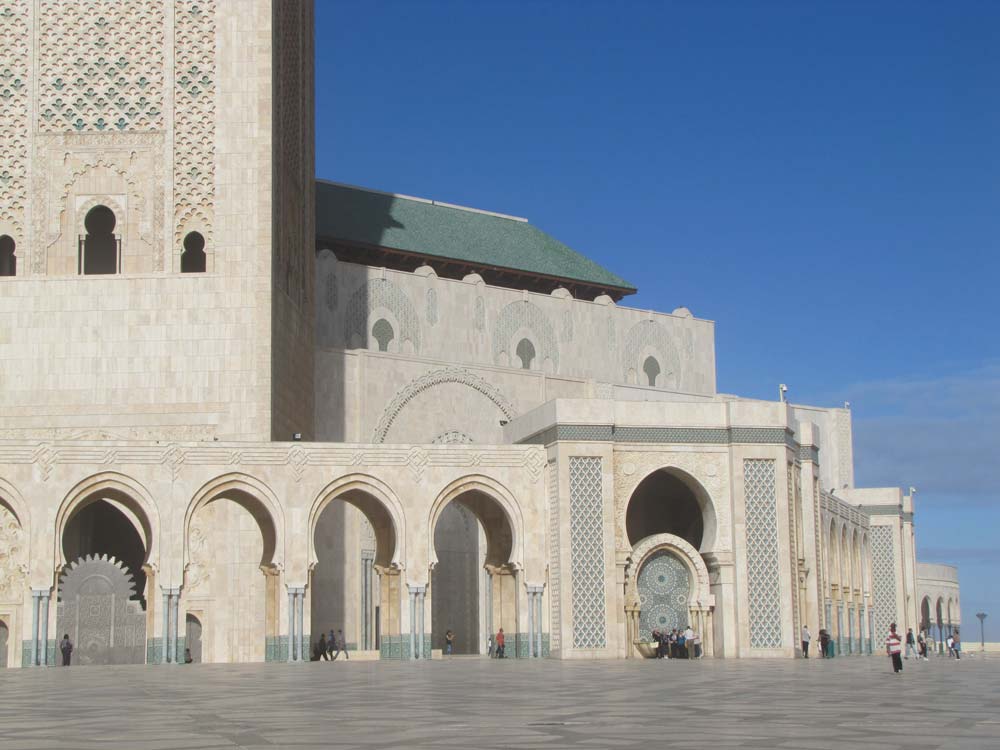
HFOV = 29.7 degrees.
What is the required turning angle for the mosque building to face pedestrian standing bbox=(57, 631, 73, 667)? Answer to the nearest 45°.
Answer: approximately 45° to its right

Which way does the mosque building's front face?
toward the camera
